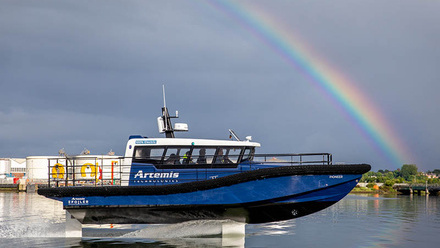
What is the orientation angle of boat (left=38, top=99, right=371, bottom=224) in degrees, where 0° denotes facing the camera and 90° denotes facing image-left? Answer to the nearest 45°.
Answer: approximately 270°
